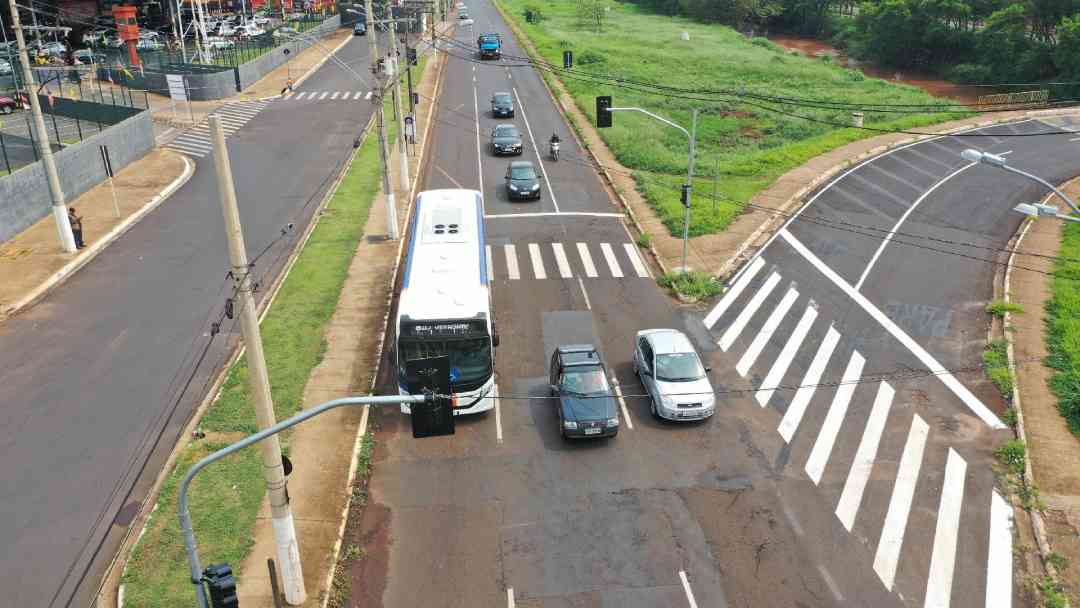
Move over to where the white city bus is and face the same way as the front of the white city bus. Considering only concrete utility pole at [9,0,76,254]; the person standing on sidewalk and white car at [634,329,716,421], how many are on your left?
1

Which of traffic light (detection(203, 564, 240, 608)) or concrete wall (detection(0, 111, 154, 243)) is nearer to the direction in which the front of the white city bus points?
the traffic light

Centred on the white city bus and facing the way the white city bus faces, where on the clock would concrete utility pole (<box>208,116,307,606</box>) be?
The concrete utility pole is roughly at 1 o'clock from the white city bus.

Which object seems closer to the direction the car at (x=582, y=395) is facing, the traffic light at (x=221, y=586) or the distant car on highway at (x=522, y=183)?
the traffic light

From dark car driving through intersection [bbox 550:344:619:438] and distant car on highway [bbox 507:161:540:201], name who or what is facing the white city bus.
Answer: the distant car on highway

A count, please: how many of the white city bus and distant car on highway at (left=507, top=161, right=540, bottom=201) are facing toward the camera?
2

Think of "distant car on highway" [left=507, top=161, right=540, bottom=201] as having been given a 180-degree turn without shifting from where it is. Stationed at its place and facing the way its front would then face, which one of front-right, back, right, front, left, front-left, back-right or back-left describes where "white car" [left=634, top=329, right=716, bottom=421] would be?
back

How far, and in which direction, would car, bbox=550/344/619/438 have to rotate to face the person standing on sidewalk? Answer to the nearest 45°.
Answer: approximately 135° to its right

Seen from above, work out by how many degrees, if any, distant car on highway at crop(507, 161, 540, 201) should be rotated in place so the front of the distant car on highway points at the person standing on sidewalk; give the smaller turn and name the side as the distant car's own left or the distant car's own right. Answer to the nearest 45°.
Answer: approximately 45° to the distant car's own right

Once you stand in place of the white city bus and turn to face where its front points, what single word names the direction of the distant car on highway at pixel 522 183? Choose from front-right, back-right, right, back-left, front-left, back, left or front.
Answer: back

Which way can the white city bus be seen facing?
toward the camera

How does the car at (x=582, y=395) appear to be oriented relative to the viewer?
toward the camera

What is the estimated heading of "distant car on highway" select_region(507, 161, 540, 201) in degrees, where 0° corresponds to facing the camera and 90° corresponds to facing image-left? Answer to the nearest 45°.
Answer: approximately 0°

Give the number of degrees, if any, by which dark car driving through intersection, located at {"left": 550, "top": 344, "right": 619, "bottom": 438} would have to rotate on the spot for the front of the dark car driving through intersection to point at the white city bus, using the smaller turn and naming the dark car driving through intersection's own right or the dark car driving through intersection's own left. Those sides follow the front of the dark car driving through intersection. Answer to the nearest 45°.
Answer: approximately 90° to the dark car driving through intersection's own right

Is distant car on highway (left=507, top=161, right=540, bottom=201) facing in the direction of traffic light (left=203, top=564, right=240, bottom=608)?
yes

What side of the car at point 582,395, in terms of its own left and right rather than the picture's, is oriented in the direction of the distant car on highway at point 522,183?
back
